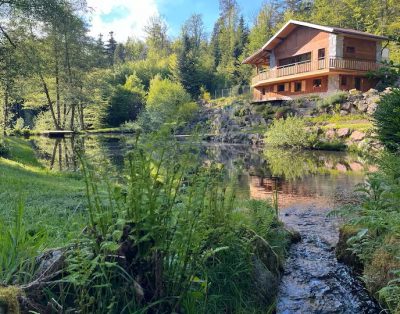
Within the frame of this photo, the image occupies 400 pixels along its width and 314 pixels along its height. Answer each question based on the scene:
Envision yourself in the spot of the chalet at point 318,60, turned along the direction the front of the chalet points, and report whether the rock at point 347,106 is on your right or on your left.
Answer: on your left

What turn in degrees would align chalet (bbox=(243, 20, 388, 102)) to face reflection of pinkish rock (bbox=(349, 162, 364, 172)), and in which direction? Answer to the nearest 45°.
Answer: approximately 45° to its left

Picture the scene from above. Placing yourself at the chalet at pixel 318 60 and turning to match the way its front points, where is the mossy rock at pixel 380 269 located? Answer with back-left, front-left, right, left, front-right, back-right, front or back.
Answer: front-left

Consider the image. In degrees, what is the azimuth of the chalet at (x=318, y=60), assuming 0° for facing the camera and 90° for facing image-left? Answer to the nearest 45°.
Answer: approximately 45°

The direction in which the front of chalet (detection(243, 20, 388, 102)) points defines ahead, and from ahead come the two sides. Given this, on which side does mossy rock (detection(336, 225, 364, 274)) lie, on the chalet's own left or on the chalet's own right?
on the chalet's own left

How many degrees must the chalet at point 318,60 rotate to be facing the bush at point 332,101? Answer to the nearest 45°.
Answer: approximately 45° to its left

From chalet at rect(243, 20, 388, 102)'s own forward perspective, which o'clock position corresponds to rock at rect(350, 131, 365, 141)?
The rock is roughly at 10 o'clock from the chalet.

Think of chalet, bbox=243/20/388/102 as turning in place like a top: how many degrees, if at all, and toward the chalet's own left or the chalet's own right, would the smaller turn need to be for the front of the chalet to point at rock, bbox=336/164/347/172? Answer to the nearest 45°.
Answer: approximately 45° to the chalet's own left

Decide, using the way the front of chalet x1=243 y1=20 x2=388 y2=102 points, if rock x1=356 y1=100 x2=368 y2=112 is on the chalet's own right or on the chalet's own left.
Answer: on the chalet's own left

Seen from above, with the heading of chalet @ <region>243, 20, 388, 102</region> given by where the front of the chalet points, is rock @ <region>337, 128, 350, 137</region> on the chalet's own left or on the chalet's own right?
on the chalet's own left

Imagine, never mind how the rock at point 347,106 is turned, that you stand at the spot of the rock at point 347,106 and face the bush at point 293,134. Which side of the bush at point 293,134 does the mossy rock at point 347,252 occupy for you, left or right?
left

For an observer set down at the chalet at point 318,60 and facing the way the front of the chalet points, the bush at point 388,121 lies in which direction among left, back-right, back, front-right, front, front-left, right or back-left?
front-left

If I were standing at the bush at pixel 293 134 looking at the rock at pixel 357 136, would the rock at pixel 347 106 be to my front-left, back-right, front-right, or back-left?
front-left
